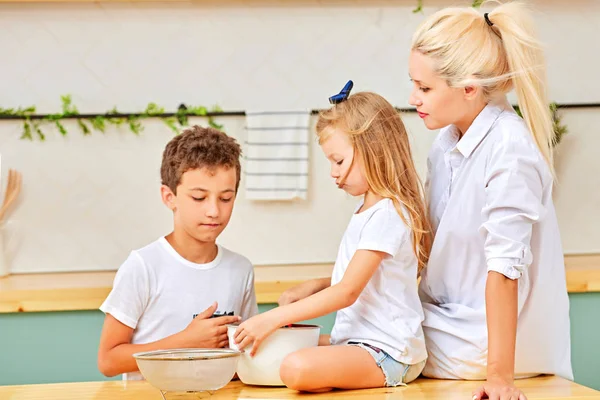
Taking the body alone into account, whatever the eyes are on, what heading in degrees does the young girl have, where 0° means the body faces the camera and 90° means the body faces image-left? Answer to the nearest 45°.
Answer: approximately 90°

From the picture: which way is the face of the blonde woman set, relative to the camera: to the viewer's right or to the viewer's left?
to the viewer's left

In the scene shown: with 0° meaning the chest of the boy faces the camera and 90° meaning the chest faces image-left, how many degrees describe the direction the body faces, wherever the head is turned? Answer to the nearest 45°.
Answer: approximately 315°

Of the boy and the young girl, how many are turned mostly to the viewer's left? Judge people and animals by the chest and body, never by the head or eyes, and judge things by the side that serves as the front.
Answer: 1

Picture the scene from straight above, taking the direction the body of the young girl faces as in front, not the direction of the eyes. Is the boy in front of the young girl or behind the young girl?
in front

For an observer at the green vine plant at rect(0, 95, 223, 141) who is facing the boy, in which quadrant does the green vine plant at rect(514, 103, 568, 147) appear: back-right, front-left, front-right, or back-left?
front-left

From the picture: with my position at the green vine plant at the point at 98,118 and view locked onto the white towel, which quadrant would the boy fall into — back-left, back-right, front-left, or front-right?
front-right

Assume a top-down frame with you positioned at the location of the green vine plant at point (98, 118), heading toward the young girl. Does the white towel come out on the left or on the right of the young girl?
left

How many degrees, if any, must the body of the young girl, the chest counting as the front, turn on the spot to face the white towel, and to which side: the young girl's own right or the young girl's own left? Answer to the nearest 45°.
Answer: approximately 90° to the young girl's own right

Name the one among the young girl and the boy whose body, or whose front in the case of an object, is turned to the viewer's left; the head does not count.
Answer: the young girl

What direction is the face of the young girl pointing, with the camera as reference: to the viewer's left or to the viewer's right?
to the viewer's left

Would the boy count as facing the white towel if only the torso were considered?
no

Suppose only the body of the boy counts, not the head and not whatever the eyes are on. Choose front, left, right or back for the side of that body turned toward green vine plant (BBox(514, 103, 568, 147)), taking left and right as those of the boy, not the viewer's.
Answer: left
